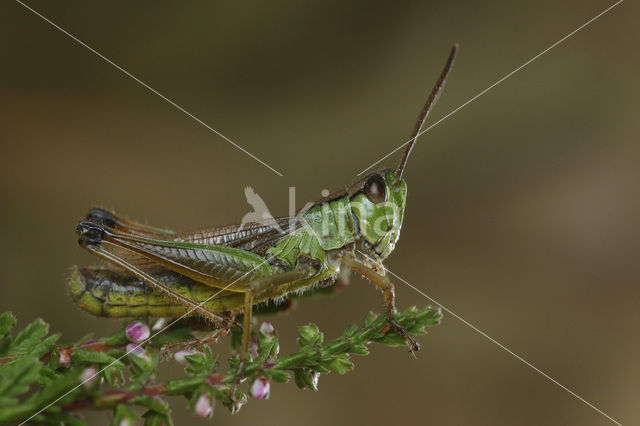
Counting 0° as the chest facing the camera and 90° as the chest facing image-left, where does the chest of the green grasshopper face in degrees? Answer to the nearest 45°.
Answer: approximately 270°
